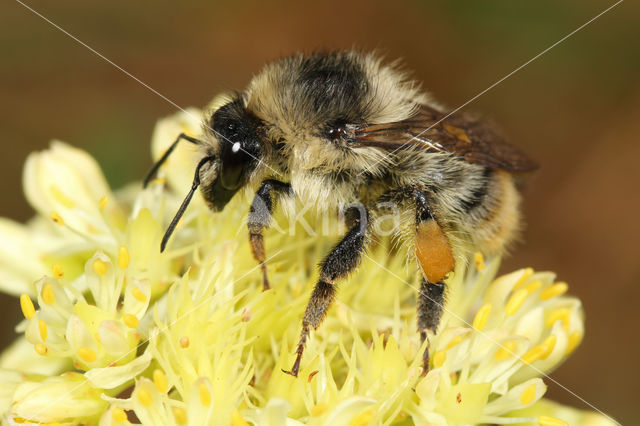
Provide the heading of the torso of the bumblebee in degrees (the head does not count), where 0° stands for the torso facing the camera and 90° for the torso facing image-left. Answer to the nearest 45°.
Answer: approximately 90°
